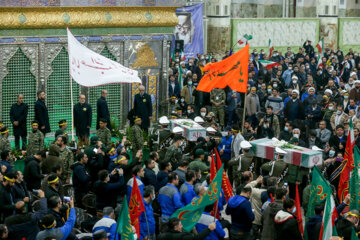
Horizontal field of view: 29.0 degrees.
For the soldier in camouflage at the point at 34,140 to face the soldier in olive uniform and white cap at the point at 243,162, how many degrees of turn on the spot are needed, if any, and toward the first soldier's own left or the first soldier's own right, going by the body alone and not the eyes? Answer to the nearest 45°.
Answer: approximately 45° to the first soldier's own left

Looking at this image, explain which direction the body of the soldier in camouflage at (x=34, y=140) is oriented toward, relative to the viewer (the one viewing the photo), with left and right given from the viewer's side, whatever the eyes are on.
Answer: facing the viewer

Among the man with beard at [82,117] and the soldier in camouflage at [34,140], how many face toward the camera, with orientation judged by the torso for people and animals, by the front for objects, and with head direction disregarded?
2

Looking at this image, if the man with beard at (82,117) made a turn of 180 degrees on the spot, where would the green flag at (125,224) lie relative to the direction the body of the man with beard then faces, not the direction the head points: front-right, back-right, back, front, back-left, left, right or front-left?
back

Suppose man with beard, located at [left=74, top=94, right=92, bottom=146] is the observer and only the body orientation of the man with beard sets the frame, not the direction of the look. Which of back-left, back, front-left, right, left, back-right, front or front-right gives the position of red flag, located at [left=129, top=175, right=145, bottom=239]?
front

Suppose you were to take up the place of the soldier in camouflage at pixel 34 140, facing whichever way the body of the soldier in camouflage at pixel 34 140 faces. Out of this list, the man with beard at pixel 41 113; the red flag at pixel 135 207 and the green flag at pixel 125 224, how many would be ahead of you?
2

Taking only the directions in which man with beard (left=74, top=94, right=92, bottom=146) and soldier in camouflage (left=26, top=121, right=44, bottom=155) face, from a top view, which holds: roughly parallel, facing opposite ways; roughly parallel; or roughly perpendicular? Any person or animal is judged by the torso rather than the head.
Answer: roughly parallel

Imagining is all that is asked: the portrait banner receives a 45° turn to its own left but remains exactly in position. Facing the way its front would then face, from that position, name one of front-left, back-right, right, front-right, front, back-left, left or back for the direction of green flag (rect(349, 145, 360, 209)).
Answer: front-right

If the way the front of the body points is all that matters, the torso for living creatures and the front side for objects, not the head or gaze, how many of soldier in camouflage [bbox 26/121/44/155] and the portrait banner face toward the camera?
2

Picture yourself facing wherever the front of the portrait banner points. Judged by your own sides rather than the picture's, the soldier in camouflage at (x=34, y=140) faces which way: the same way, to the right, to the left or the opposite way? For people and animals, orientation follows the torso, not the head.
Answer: the same way

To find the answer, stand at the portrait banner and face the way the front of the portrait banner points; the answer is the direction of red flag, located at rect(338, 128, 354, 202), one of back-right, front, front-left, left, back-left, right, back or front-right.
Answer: front

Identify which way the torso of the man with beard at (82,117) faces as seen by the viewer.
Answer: toward the camera

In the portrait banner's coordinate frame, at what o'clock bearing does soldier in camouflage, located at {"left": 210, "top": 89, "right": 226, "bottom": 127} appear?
The soldier in camouflage is roughly at 12 o'clock from the portrait banner.

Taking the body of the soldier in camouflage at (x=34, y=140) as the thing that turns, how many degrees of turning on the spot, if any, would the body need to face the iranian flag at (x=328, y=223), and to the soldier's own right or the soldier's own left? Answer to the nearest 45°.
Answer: approximately 45° to the soldier's own left

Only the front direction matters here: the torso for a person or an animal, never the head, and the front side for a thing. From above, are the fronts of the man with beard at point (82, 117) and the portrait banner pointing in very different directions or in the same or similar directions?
same or similar directions

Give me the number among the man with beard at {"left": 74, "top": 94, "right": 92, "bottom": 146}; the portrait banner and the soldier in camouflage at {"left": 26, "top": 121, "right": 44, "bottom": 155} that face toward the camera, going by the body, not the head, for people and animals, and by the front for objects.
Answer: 3

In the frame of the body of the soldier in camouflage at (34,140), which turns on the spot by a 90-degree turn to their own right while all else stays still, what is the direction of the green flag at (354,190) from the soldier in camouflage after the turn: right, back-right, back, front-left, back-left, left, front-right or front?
back-left

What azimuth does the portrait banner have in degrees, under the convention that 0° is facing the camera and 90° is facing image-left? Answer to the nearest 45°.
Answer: approximately 0°
